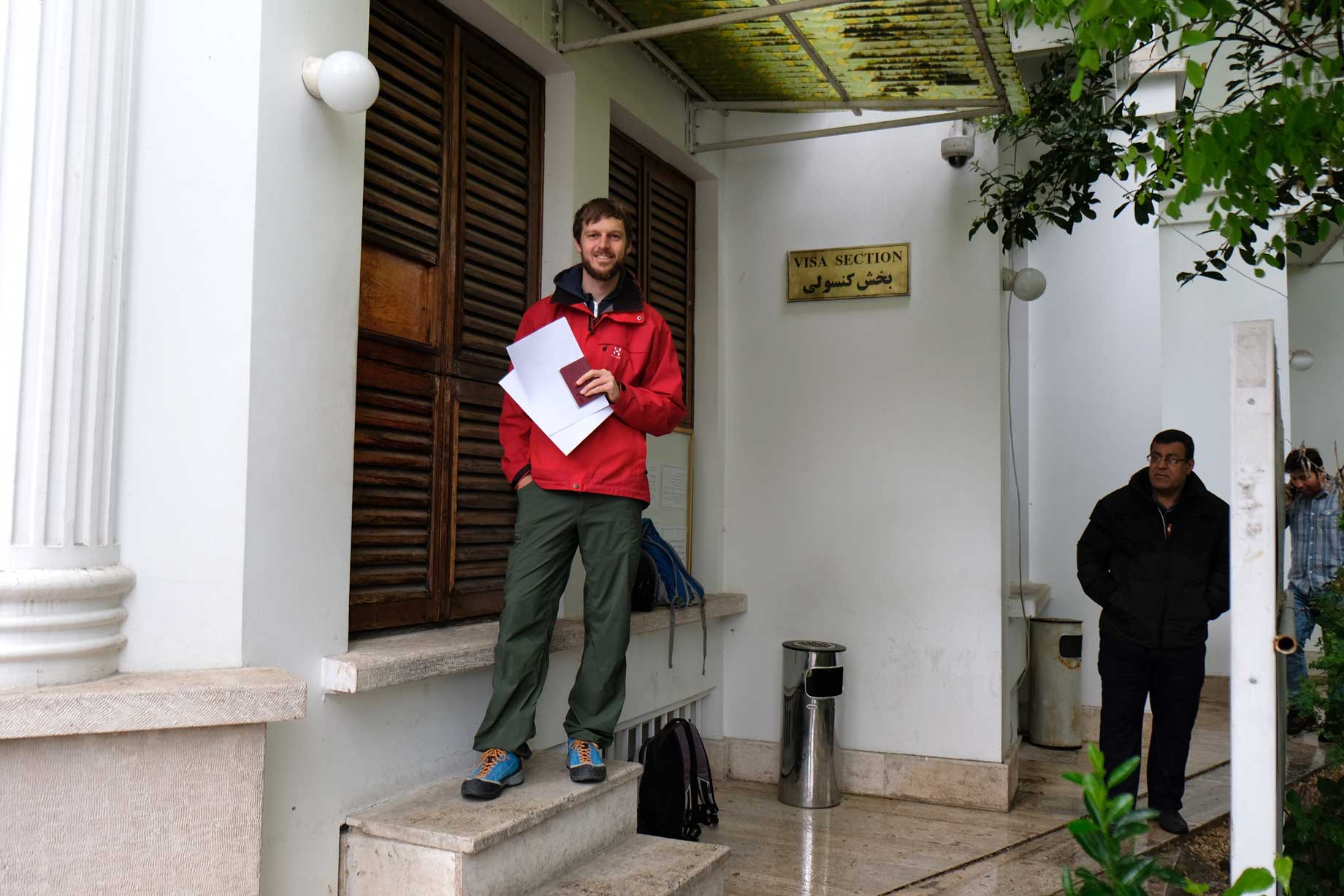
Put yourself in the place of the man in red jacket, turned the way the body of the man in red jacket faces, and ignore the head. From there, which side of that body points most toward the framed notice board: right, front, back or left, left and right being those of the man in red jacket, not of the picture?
back

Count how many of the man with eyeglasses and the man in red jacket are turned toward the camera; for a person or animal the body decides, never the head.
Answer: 2

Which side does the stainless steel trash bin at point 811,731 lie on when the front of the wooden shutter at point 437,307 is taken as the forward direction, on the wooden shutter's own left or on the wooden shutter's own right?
on the wooden shutter's own left

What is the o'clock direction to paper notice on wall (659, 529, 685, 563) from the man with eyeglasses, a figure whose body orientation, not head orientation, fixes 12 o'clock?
The paper notice on wall is roughly at 3 o'clock from the man with eyeglasses.

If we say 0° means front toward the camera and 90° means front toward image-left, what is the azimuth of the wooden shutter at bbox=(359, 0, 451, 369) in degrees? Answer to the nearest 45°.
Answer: approximately 315°
